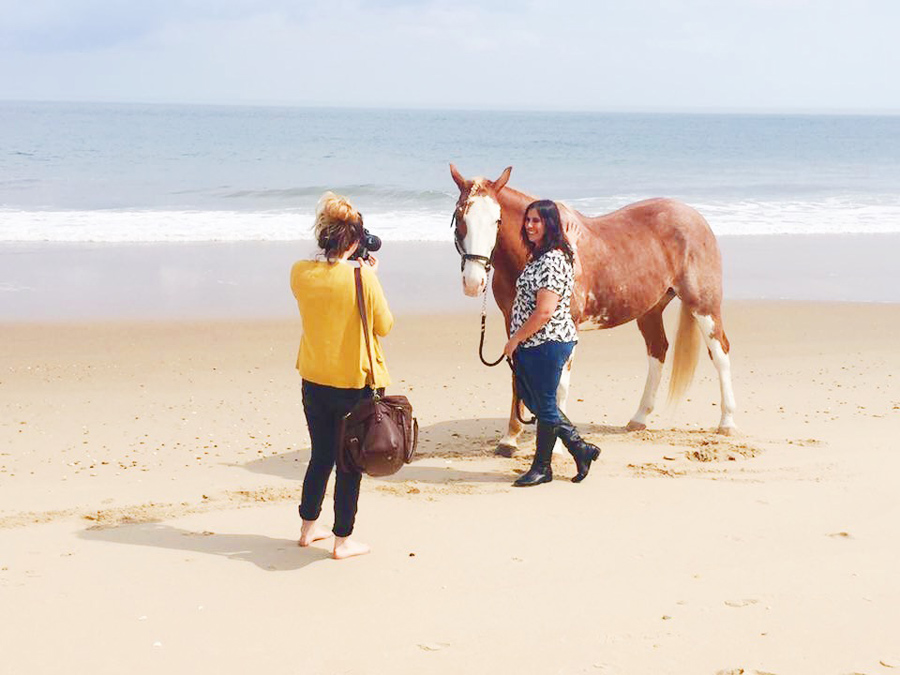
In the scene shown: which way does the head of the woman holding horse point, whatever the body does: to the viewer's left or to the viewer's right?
to the viewer's left

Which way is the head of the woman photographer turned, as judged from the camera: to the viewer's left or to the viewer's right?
to the viewer's right

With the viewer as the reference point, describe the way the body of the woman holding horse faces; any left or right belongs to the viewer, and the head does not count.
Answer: facing to the left of the viewer

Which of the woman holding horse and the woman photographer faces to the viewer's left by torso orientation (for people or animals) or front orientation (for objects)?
the woman holding horse

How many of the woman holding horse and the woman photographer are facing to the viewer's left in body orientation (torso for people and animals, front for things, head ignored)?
1

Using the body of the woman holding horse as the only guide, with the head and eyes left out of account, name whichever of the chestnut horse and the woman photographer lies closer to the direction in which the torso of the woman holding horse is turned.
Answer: the woman photographer

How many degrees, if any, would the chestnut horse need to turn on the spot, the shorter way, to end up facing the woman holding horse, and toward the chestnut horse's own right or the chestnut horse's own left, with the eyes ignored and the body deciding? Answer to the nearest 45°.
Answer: approximately 45° to the chestnut horse's own left

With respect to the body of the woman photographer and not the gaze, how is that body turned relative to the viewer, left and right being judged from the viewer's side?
facing away from the viewer and to the right of the viewer
